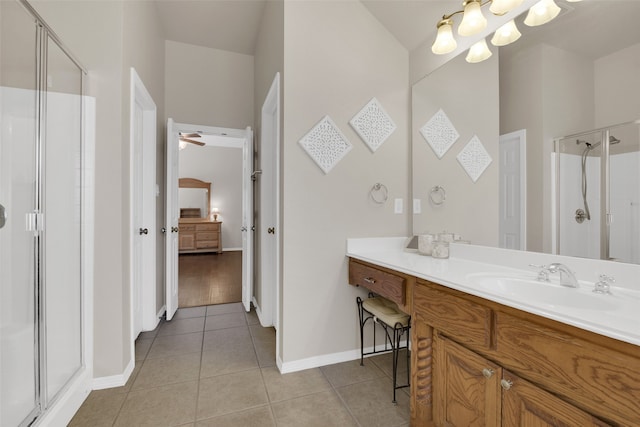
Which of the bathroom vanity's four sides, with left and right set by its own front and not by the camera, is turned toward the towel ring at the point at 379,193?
right

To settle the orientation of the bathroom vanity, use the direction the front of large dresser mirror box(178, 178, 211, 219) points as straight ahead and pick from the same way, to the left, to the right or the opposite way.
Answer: to the right

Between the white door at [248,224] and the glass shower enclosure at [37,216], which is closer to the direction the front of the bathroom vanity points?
the glass shower enclosure

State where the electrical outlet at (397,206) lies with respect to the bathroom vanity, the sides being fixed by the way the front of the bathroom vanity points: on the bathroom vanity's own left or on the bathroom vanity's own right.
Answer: on the bathroom vanity's own right

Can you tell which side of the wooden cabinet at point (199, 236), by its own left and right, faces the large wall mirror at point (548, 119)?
front

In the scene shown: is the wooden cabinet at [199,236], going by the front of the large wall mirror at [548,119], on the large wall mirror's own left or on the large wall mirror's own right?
on the large wall mirror's own right

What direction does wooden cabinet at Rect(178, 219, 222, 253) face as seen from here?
toward the camera

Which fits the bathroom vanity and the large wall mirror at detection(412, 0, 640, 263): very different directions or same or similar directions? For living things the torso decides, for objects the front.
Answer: same or similar directions

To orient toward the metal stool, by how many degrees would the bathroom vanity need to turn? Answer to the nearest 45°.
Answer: approximately 90° to its right

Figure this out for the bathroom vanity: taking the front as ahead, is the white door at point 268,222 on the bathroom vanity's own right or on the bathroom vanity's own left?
on the bathroom vanity's own right

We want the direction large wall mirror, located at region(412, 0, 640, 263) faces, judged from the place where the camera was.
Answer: facing the viewer and to the left of the viewer

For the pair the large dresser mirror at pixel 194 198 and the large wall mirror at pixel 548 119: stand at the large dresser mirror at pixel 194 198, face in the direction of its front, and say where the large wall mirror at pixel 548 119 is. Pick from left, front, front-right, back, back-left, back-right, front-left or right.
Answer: front

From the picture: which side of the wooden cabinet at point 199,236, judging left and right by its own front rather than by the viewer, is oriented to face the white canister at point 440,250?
front

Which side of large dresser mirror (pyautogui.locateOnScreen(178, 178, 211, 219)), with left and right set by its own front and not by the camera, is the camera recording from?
front
